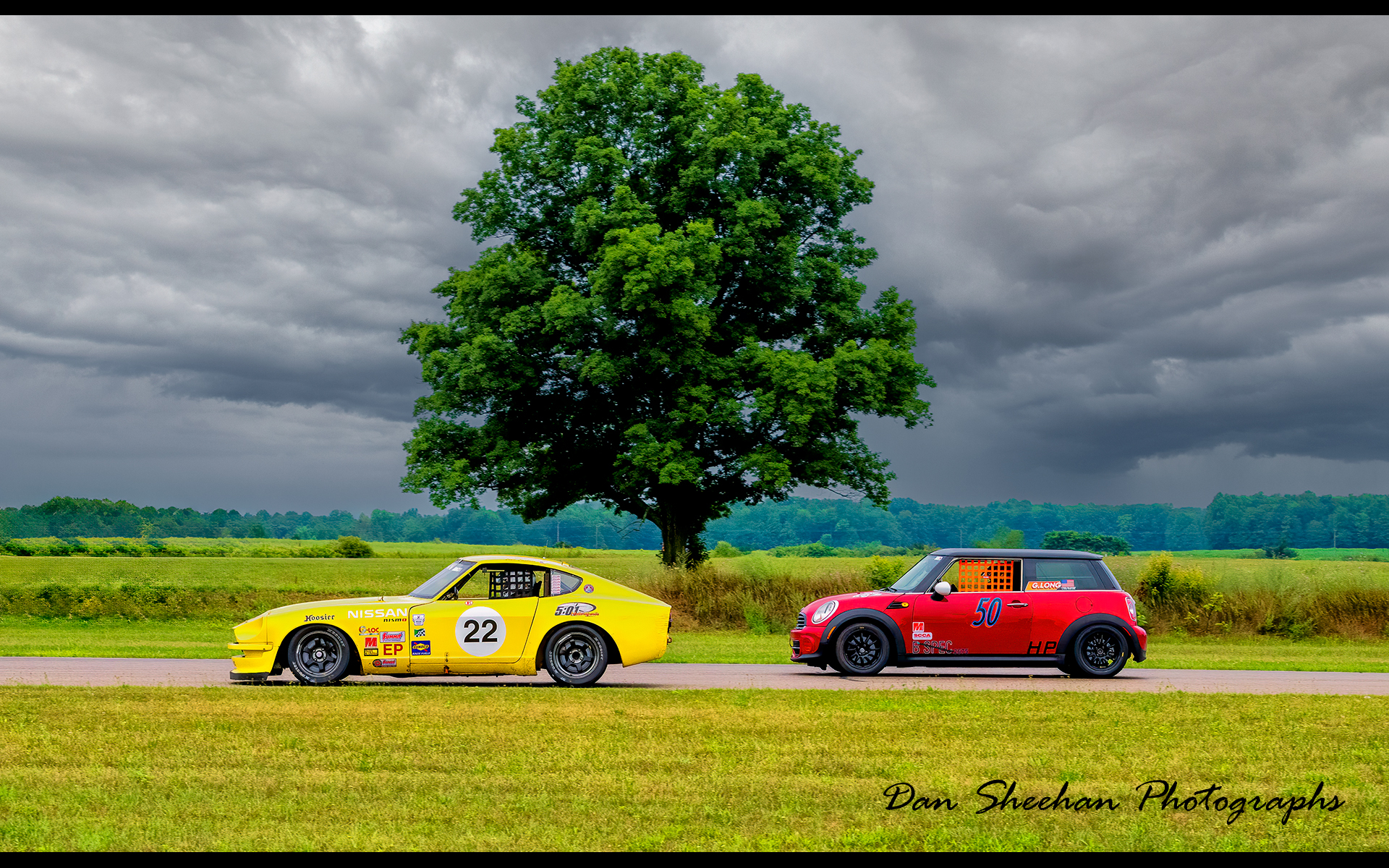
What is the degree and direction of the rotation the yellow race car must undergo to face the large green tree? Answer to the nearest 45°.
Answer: approximately 90° to its right

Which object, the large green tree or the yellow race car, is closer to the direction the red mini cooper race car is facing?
the yellow race car

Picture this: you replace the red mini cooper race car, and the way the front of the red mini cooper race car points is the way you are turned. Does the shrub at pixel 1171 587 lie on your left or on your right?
on your right

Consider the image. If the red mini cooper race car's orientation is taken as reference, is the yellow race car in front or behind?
in front

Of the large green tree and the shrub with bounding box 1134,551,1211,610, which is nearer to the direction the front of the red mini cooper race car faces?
the large green tree

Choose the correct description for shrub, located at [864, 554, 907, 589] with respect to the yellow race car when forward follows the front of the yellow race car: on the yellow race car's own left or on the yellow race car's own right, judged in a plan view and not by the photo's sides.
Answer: on the yellow race car's own right

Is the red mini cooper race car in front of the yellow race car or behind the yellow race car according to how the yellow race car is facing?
behind

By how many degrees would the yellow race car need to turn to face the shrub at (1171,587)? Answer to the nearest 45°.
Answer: approximately 135° to its right

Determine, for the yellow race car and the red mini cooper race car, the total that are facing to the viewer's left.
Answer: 2

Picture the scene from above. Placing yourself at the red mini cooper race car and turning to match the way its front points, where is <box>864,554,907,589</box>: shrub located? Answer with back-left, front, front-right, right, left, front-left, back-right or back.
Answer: right

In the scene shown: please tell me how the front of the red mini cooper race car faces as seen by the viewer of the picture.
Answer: facing to the left of the viewer

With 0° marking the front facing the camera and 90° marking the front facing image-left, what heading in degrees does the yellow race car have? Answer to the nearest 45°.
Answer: approximately 90°

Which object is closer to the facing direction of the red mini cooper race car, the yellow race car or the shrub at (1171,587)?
the yellow race car
